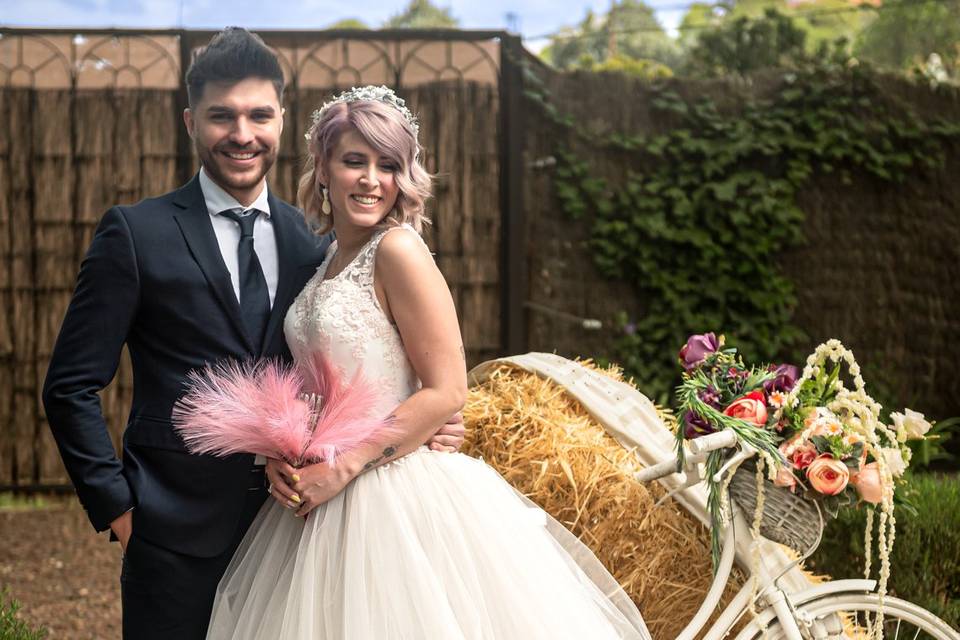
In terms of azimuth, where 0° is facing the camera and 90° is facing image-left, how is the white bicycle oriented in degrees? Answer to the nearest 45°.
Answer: approximately 270°

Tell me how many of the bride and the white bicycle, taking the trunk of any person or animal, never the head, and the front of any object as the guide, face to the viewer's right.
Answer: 1

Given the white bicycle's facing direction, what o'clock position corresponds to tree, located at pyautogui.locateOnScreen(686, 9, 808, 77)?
The tree is roughly at 9 o'clock from the white bicycle.

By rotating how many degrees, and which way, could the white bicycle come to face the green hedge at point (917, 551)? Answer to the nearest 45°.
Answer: approximately 90° to its left

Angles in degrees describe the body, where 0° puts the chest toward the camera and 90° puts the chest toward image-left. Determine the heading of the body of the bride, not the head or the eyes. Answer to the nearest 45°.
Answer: approximately 45°

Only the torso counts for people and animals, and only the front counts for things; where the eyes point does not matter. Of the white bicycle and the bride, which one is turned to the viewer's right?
the white bicycle

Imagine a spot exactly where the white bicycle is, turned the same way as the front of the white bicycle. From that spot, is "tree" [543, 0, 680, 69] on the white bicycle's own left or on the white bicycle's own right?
on the white bicycle's own left
